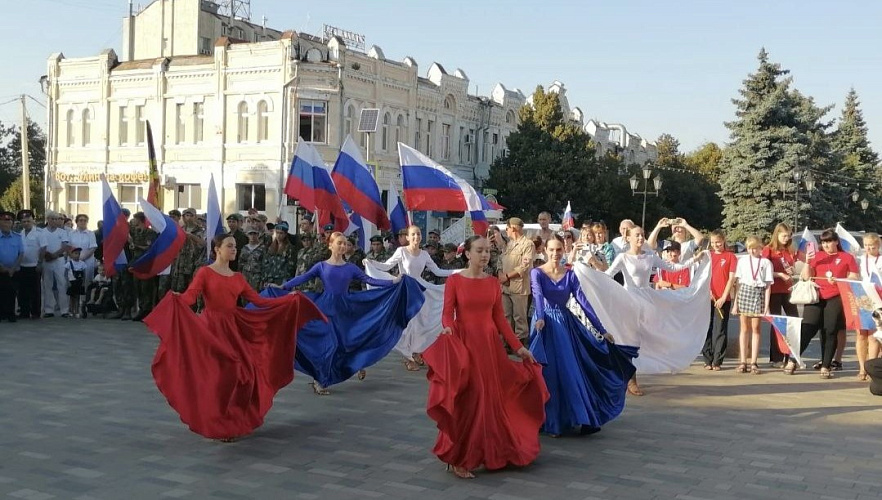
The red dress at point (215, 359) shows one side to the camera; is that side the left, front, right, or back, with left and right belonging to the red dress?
front

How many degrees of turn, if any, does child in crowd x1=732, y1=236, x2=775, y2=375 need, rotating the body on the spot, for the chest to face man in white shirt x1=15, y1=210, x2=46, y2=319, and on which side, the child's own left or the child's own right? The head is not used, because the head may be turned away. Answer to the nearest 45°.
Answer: approximately 90° to the child's own right

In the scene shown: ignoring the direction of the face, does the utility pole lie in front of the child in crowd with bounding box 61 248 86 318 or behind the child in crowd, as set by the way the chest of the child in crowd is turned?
behind

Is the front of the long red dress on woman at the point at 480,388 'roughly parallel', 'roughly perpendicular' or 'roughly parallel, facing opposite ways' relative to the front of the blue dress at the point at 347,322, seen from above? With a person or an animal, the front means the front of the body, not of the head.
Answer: roughly parallel

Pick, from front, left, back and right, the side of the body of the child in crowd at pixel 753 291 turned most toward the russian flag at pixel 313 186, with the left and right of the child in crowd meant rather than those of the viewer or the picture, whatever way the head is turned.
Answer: right

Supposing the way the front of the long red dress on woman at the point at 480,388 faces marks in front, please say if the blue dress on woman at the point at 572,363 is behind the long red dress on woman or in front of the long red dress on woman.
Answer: behind

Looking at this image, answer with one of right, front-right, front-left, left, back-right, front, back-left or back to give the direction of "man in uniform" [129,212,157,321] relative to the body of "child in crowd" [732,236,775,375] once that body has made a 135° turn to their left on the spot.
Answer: back-left

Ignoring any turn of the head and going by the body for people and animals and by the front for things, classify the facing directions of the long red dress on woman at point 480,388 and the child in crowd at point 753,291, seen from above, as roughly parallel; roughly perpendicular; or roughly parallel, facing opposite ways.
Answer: roughly parallel

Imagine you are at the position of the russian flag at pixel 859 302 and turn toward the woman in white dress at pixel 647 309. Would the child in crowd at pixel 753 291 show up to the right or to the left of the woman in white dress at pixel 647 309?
right

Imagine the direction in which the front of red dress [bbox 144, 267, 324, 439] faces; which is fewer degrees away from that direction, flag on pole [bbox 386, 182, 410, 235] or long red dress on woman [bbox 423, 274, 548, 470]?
the long red dress on woman

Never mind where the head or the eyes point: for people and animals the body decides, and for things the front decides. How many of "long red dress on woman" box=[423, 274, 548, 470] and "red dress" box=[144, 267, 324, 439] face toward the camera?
2

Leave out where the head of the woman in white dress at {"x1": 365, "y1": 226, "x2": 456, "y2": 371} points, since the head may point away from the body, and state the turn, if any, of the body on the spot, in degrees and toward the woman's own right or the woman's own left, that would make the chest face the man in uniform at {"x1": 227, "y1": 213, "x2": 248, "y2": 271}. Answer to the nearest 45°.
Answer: approximately 135° to the woman's own right

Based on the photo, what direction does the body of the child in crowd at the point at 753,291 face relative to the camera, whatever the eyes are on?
toward the camera

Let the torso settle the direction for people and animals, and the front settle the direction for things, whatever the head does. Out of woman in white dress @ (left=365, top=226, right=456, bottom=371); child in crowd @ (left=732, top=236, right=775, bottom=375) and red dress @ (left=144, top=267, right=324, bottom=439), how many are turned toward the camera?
3

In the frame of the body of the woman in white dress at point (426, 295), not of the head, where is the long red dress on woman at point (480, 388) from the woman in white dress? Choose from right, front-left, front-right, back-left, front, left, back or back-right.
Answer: front

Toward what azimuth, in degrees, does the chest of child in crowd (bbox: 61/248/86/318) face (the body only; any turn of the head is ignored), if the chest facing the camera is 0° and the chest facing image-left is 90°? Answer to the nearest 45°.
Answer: approximately 315°

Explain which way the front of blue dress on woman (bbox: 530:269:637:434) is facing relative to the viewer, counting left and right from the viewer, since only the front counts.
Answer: facing the viewer

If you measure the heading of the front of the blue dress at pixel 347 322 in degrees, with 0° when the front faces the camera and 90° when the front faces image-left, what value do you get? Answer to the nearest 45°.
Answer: approximately 0°

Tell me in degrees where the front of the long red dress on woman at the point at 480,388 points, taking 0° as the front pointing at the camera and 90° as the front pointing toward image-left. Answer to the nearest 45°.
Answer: approximately 0°
